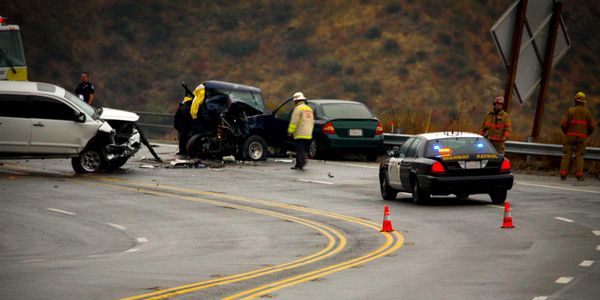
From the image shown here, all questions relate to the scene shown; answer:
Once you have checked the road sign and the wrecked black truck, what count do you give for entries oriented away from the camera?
1

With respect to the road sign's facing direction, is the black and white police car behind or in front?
behind

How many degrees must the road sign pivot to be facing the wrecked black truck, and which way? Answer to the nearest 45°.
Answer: approximately 90° to its left

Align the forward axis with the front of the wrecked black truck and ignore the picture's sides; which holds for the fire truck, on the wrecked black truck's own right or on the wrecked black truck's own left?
on the wrecked black truck's own right

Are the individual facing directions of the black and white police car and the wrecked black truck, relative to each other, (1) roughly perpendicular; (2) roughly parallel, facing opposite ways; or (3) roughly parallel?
roughly perpendicular

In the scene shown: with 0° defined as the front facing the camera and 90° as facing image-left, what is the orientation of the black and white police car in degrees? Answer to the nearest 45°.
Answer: approximately 135°

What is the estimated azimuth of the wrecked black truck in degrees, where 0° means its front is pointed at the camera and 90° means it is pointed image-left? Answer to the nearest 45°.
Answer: approximately 45°

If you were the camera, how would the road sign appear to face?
facing away from the viewer

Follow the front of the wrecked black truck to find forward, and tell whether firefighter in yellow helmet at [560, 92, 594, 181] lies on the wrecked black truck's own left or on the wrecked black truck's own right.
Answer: on the wrecked black truck's own left
